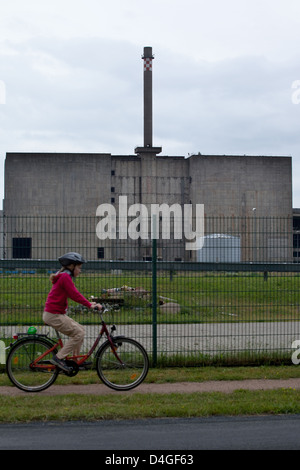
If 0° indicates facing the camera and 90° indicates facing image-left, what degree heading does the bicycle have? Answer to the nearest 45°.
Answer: approximately 270°
